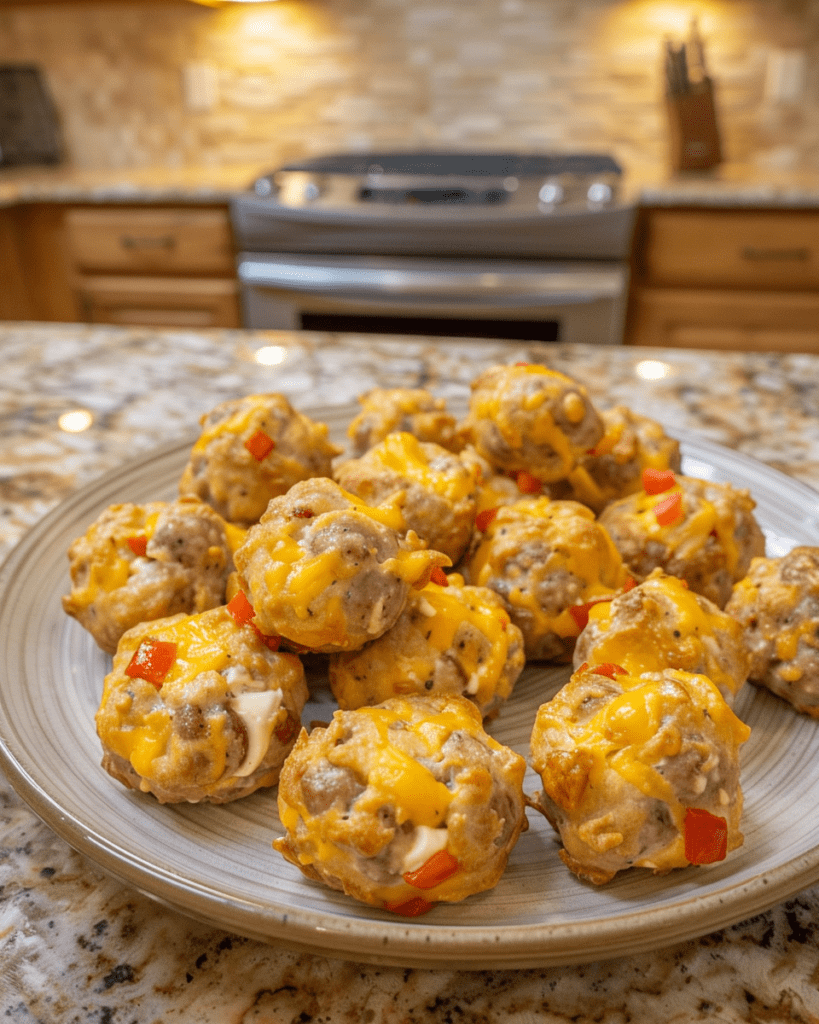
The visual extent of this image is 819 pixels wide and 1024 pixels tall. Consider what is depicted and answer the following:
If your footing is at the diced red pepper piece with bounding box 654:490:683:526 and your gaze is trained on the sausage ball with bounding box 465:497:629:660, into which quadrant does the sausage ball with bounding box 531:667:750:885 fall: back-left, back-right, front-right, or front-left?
front-left

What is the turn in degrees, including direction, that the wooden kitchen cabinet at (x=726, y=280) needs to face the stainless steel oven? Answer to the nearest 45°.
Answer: approximately 90° to its right

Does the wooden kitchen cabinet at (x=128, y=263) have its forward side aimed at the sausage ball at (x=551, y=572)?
yes

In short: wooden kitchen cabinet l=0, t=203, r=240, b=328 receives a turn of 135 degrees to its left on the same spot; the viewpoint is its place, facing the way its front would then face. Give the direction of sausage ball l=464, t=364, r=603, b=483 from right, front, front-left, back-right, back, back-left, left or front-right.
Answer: back-right

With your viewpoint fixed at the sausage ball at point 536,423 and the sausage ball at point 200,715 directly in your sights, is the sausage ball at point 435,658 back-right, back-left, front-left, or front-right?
front-left

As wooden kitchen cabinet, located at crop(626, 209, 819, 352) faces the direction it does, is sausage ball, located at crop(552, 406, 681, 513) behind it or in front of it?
in front

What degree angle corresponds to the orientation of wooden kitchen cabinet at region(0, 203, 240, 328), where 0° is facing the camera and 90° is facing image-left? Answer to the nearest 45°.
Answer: approximately 0°

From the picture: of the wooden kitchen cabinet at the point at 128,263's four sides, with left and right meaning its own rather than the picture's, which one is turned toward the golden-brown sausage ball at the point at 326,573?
front

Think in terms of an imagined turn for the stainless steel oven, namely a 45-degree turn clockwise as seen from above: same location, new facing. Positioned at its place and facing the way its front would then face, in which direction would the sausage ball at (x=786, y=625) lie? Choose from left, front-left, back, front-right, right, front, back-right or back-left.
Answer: front-left

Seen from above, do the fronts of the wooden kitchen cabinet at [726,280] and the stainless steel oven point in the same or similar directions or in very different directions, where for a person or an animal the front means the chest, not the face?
same or similar directions

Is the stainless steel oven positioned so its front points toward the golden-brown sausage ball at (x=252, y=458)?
yes

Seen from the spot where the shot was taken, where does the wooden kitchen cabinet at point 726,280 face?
facing the viewer

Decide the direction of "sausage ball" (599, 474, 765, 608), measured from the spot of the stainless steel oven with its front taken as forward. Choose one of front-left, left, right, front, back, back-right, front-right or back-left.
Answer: front

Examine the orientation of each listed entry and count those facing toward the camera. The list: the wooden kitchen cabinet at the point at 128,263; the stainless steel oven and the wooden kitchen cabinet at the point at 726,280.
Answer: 3

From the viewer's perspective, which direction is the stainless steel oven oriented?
toward the camera

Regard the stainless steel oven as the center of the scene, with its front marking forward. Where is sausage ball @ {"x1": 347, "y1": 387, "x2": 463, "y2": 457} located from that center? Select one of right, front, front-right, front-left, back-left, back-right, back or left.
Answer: front

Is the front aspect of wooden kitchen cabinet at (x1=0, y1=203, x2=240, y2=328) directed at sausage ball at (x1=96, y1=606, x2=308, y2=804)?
yes

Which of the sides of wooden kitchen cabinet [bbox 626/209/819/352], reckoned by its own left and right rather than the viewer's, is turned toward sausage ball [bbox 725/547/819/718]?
front
